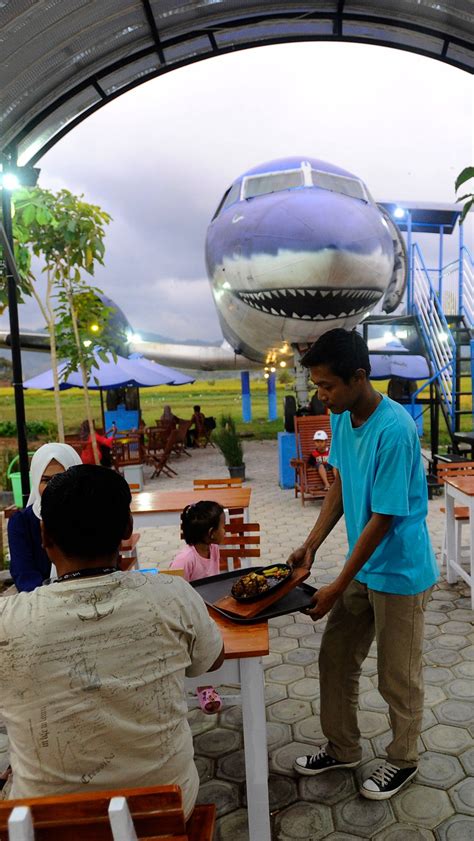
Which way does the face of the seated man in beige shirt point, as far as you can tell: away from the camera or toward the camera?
away from the camera

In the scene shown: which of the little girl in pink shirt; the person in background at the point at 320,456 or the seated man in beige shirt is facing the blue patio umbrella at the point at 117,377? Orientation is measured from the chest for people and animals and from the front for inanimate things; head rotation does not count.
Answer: the seated man in beige shirt

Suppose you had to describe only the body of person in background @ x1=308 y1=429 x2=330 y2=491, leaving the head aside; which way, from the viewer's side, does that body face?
toward the camera

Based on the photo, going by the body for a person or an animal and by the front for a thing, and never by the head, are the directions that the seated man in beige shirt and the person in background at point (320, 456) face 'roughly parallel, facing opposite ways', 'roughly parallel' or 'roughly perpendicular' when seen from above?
roughly parallel, facing opposite ways

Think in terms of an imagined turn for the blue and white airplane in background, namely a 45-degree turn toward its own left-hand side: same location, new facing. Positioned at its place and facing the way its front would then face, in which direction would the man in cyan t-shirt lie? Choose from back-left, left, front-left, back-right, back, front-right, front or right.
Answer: front-right

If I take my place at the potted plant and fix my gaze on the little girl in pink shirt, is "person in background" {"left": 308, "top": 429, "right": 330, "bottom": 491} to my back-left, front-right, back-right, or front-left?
front-left

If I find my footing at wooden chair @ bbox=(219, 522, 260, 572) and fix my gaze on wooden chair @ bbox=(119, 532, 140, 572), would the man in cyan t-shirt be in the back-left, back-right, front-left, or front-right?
back-left

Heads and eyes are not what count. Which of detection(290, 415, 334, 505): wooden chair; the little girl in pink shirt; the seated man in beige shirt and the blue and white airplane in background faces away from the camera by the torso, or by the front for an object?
the seated man in beige shirt

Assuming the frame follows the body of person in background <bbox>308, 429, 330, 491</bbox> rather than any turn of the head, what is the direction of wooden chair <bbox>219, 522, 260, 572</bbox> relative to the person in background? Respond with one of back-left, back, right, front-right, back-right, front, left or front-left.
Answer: front

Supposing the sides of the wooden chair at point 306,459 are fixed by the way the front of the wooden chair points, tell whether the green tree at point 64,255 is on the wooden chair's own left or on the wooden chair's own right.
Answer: on the wooden chair's own right

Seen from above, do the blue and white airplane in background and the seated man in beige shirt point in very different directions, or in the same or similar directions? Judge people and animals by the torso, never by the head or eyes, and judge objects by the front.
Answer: very different directions

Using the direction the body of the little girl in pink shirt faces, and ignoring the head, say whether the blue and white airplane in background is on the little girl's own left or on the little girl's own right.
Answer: on the little girl's own left

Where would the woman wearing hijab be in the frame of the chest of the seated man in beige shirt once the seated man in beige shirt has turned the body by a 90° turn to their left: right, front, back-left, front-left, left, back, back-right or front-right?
right

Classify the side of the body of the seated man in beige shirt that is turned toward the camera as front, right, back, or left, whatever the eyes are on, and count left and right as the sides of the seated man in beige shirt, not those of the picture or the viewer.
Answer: back

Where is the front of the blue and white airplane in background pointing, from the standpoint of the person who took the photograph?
facing the viewer
